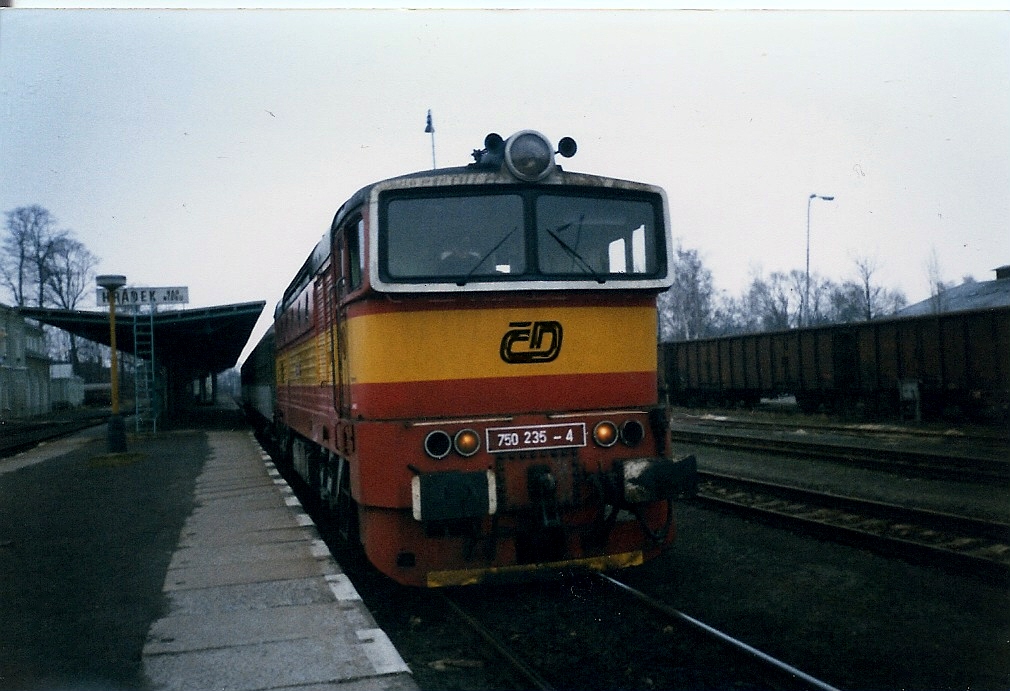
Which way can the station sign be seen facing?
toward the camera

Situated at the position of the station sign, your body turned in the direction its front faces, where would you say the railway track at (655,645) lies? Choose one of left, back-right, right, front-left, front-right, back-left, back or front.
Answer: front

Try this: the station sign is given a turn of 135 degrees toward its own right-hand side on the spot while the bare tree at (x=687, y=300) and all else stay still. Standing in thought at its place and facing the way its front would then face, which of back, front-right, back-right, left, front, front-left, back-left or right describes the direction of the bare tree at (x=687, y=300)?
right

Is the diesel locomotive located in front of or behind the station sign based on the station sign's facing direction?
in front

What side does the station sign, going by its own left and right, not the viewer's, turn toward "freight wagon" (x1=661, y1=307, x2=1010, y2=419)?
left

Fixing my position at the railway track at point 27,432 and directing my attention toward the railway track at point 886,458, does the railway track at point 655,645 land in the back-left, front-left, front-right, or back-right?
front-right

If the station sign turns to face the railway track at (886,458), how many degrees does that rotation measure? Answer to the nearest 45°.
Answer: approximately 45° to its left

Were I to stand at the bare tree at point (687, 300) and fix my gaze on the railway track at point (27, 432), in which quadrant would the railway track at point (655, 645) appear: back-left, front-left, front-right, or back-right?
front-left
